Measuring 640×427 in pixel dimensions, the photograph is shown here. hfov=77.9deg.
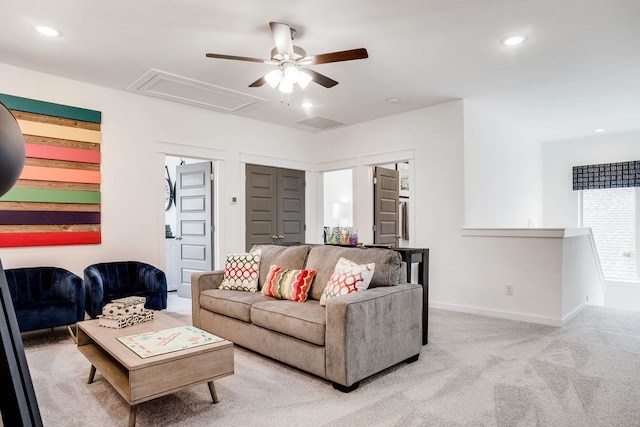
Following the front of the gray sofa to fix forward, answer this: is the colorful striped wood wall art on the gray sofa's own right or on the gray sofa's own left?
on the gray sofa's own right

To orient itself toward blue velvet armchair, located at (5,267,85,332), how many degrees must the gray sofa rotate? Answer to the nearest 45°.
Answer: approximately 45° to its right

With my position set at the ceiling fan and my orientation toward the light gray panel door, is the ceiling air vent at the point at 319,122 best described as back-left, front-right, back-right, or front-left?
front-right

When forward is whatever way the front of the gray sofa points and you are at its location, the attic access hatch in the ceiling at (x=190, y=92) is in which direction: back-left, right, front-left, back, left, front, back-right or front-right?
right

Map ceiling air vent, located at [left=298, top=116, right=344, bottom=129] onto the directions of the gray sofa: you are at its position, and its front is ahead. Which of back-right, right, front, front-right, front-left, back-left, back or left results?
back-right

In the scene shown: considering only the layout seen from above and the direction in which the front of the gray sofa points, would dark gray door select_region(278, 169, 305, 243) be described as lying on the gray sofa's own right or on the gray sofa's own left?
on the gray sofa's own right

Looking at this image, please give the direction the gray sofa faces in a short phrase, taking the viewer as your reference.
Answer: facing the viewer and to the left of the viewer

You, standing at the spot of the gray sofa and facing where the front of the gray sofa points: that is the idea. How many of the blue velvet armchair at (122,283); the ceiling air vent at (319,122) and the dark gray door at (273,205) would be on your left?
0

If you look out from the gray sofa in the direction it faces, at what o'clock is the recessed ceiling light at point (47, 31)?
The recessed ceiling light is roughly at 2 o'clock from the gray sofa.

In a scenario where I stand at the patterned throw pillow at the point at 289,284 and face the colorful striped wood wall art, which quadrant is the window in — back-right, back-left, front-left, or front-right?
back-right
